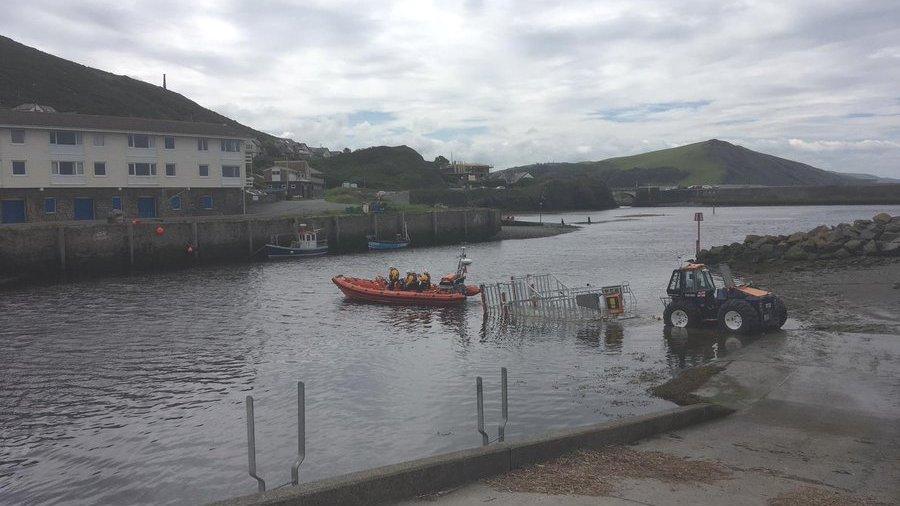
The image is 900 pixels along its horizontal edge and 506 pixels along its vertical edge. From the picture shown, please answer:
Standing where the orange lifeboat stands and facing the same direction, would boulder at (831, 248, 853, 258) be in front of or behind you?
behind

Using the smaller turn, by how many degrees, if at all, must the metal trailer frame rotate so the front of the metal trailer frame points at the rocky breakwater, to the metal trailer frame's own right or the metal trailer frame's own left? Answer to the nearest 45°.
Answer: approximately 45° to the metal trailer frame's own left

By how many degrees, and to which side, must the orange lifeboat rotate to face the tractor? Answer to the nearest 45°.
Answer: approximately 135° to its left

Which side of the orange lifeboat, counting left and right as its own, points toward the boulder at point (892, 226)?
back

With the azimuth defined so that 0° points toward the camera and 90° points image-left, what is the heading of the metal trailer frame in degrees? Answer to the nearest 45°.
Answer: approximately 270°

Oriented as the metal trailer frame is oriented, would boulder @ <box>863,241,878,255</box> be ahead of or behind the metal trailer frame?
ahead

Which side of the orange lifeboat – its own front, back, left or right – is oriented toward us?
left

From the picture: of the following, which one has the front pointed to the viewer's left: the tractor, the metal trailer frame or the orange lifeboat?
the orange lifeboat

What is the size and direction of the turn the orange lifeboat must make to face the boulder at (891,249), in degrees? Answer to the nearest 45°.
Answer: approximately 180°

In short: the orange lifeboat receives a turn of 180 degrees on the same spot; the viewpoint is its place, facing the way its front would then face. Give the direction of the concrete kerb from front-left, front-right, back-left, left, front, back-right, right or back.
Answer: right

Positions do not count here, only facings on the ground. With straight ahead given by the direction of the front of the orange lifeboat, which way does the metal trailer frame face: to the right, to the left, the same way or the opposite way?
the opposite way

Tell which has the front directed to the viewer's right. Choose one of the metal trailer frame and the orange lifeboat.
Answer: the metal trailer frame

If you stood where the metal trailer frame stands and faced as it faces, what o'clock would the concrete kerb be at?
The concrete kerb is roughly at 3 o'clock from the metal trailer frame.
